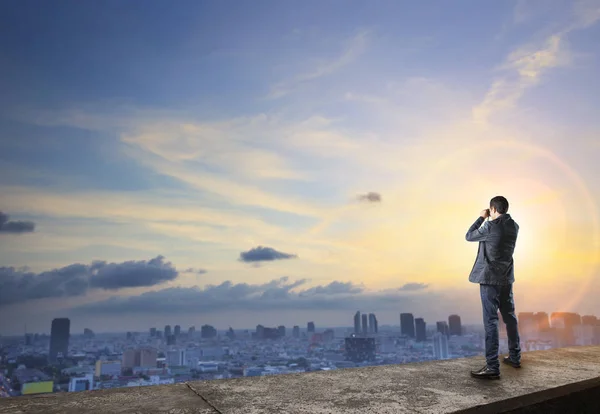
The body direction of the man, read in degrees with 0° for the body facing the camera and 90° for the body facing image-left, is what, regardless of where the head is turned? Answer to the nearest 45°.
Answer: approximately 135°

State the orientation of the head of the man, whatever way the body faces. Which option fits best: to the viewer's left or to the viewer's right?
to the viewer's left
